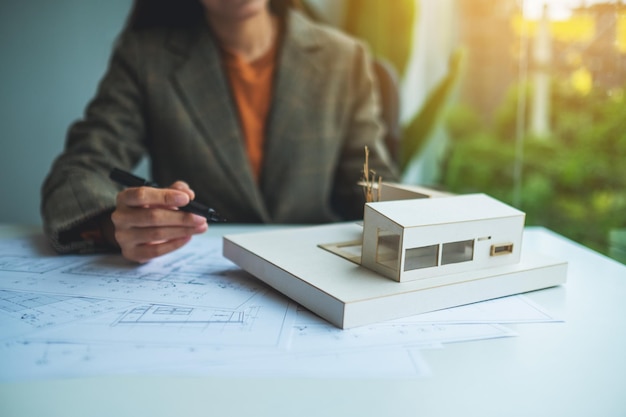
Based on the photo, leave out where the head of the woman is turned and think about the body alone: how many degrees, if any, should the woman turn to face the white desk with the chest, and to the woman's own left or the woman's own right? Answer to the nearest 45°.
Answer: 0° — they already face it

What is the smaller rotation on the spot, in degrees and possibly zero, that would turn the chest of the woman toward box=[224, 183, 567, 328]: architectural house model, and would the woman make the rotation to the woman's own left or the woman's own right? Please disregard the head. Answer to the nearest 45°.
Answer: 0° — they already face it

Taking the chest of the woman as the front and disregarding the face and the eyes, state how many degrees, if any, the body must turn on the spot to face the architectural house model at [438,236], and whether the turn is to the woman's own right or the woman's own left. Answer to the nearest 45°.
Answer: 0° — they already face it

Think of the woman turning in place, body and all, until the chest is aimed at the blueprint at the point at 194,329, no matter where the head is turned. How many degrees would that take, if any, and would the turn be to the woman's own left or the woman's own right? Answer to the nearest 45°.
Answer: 0° — they already face it

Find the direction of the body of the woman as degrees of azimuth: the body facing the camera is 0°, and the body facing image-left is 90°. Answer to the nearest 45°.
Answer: approximately 0°
